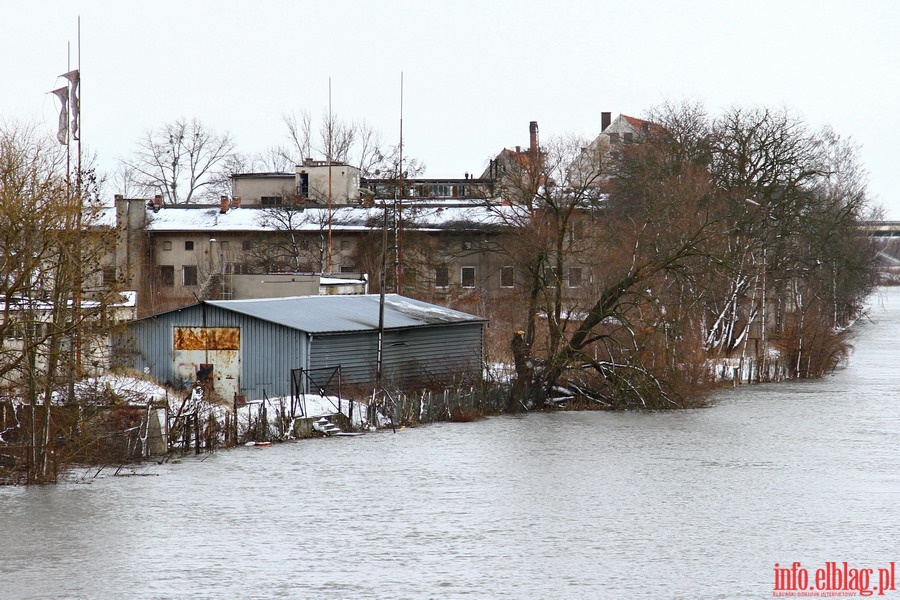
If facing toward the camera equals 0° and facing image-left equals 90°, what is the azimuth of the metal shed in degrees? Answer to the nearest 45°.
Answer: approximately 45°

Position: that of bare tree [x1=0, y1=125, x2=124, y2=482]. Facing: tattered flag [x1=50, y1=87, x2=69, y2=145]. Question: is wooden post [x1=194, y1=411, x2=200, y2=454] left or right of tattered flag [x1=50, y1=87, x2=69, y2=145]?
right

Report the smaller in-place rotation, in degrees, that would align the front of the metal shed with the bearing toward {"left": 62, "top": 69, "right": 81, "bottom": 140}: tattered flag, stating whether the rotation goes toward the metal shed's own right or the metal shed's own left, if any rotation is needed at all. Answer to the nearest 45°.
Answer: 0° — it already faces it
